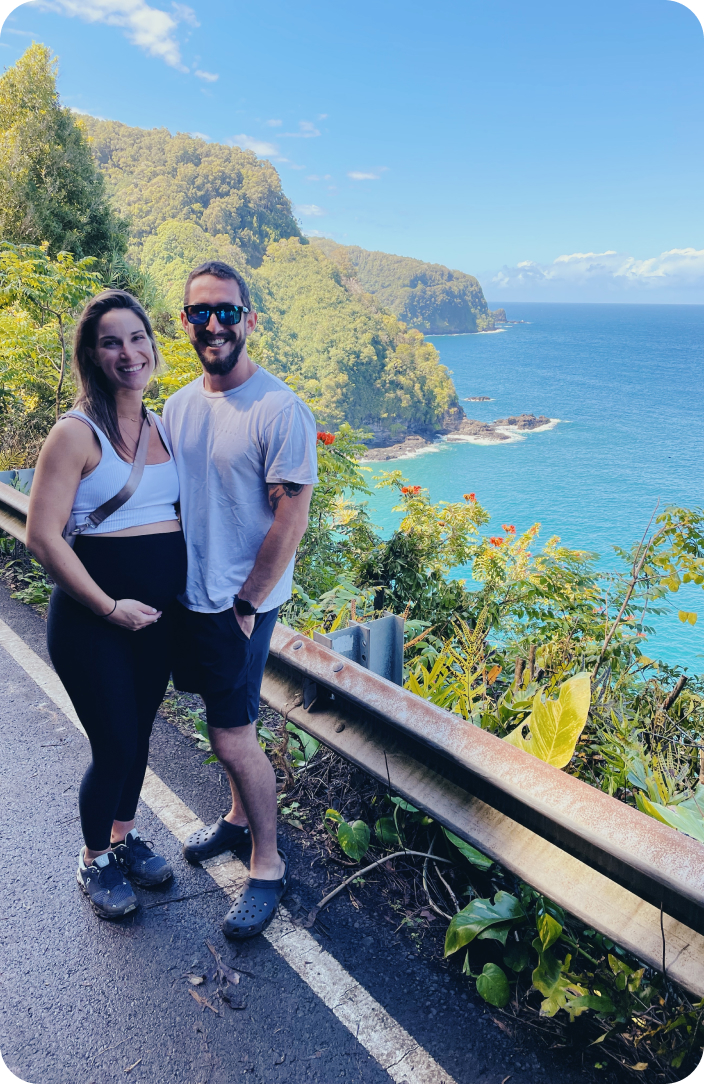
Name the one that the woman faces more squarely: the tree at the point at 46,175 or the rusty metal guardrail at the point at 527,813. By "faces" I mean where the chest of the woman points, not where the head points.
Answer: the rusty metal guardrail

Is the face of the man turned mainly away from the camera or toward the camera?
toward the camera

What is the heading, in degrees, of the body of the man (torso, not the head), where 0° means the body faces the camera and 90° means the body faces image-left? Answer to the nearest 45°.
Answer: approximately 45°

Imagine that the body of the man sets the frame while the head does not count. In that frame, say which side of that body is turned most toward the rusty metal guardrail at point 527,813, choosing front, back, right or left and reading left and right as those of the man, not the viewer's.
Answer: left

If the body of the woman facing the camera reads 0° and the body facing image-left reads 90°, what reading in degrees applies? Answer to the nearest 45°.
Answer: approximately 315°

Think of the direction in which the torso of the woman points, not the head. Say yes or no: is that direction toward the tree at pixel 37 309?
no

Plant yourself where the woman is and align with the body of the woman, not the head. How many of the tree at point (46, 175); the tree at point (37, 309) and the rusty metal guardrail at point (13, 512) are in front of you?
0

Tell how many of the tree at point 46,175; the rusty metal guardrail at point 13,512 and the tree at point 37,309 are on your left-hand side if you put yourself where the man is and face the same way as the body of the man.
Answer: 0

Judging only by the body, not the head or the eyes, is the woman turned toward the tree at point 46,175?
no

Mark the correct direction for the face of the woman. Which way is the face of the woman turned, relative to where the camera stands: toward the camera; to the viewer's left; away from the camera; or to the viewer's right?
toward the camera

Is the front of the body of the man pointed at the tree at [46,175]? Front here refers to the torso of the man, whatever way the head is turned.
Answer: no

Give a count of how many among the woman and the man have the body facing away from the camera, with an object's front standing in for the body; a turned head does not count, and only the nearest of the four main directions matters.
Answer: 0
